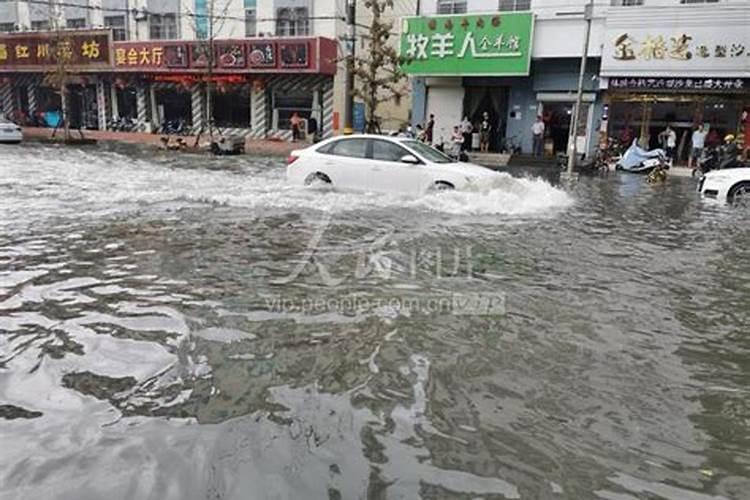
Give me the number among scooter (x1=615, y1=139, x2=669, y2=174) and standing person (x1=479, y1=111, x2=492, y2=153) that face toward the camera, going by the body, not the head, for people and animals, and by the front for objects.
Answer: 1

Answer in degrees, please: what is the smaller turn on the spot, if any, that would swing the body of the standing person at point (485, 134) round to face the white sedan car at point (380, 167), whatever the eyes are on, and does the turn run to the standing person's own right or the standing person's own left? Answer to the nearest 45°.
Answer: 0° — they already face it

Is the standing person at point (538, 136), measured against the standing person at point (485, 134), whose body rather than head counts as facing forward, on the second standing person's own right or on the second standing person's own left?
on the second standing person's own left

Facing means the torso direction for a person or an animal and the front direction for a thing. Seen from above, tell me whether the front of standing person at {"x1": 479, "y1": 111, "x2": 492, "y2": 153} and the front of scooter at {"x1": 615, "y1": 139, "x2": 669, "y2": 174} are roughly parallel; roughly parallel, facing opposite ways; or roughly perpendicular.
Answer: roughly perpendicular

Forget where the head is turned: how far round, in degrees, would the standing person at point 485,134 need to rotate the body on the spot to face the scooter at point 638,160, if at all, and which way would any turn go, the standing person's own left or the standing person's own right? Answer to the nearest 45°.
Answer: approximately 45° to the standing person's own left

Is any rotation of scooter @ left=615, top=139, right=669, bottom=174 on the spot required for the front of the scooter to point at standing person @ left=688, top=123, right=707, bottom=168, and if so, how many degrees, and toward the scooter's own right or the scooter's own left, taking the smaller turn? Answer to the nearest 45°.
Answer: approximately 135° to the scooter's own right

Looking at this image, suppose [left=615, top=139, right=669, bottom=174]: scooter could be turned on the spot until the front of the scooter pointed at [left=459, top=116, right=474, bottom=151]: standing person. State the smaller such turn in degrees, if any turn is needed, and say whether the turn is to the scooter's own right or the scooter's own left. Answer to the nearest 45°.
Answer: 0° — it already faces them

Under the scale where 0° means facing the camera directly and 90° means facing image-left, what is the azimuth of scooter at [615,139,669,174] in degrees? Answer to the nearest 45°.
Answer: approximately 90°

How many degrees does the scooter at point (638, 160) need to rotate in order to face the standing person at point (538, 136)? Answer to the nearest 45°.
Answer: approximately 45° to its right

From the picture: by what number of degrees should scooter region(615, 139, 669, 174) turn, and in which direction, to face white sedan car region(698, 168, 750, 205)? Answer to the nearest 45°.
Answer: approximately 90° to its left

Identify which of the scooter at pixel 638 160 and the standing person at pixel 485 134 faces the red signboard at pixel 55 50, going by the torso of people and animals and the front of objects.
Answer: the scooter
